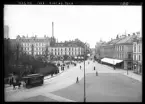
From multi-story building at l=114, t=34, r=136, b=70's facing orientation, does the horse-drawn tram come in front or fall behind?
in front

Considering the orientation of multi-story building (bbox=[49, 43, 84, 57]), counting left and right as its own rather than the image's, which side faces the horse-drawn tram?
front

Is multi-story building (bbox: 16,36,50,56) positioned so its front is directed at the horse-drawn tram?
yes

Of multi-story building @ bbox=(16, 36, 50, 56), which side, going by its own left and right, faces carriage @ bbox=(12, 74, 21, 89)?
front

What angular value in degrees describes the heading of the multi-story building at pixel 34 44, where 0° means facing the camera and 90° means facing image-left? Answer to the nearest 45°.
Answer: approximately 0°

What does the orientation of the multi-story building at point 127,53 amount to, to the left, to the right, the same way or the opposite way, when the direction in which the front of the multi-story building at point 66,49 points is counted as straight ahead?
to the right

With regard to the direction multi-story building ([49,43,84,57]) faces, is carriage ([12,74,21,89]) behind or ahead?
ahead

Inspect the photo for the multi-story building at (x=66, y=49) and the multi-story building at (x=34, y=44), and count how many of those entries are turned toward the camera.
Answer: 2
